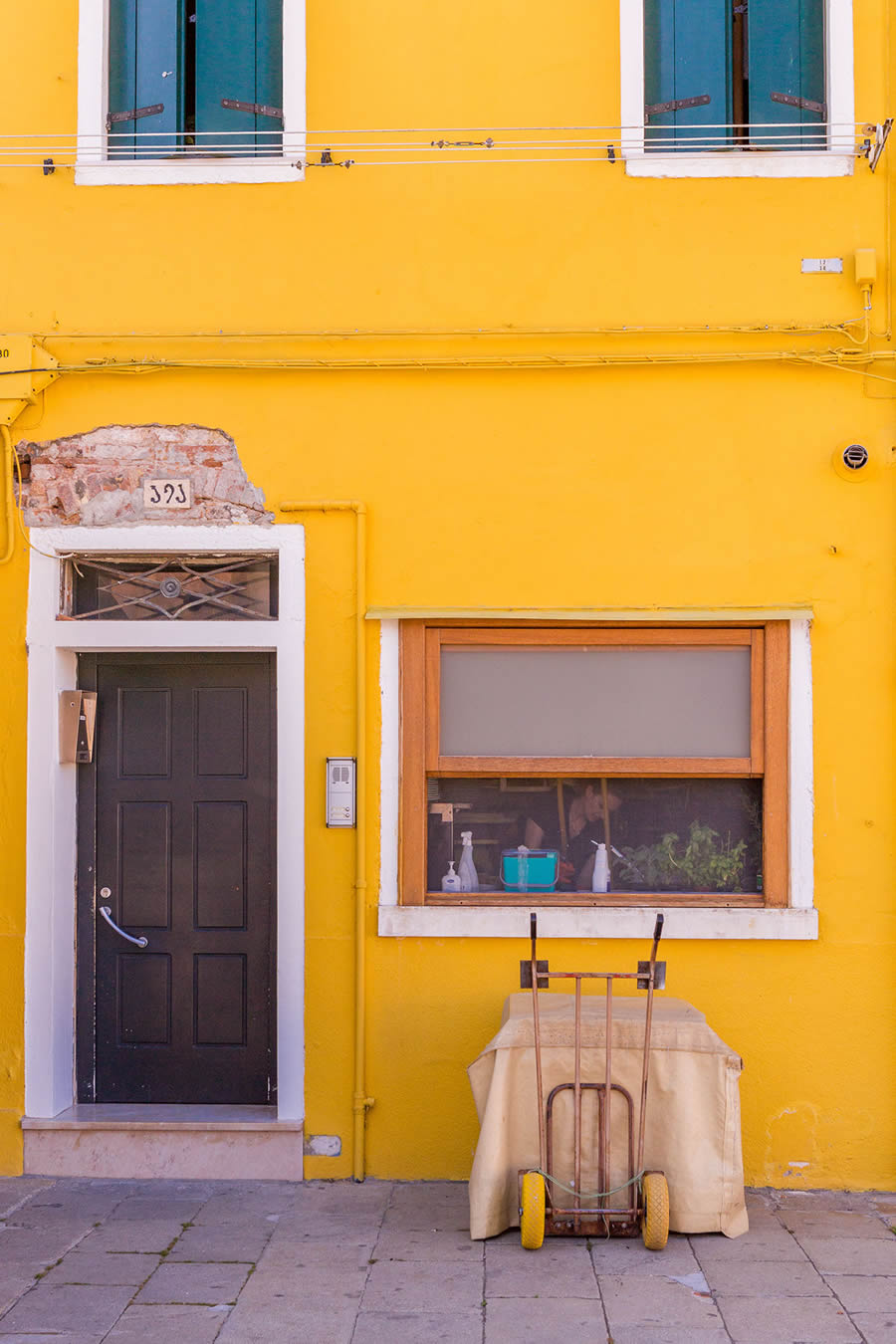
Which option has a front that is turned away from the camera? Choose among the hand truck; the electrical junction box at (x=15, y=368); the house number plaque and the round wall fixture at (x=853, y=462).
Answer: the hand truck

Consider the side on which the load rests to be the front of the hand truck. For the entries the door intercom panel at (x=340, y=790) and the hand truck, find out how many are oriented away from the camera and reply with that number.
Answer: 1

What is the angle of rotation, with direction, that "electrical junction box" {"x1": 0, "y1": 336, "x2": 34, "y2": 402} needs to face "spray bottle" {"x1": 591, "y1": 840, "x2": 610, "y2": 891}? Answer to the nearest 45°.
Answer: approximately 90° to its left

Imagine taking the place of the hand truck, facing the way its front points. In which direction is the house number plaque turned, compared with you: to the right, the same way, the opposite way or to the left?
the opposite way

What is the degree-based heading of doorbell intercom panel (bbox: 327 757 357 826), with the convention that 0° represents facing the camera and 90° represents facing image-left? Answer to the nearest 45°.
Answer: approximately 0°

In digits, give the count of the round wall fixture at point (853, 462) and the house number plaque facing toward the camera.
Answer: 2

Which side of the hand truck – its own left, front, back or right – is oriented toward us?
back
